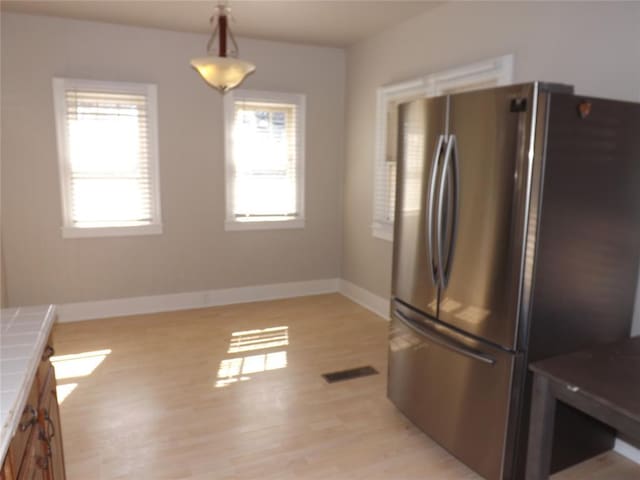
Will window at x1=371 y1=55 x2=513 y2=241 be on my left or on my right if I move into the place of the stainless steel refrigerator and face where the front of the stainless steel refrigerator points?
on my right

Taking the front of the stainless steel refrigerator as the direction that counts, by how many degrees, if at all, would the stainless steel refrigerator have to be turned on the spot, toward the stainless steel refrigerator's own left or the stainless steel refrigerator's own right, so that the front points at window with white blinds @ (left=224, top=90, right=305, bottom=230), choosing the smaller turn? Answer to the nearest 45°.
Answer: approximately 90° to the stainless steel refrigerator's own right

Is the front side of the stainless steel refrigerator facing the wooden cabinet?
yes

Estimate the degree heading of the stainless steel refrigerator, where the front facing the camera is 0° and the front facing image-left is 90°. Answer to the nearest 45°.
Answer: approximately 45°

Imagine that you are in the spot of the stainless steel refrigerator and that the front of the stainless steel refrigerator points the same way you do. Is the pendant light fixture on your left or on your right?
on your right

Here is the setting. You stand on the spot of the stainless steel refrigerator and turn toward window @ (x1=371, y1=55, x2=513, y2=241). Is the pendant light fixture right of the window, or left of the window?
left

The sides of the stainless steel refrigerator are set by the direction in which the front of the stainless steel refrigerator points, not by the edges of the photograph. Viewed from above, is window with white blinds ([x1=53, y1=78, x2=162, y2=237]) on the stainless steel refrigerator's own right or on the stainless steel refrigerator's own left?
on the stainless steel refrigerator's own right

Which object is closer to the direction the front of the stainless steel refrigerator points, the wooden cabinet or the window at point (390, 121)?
the wooden cabinet
